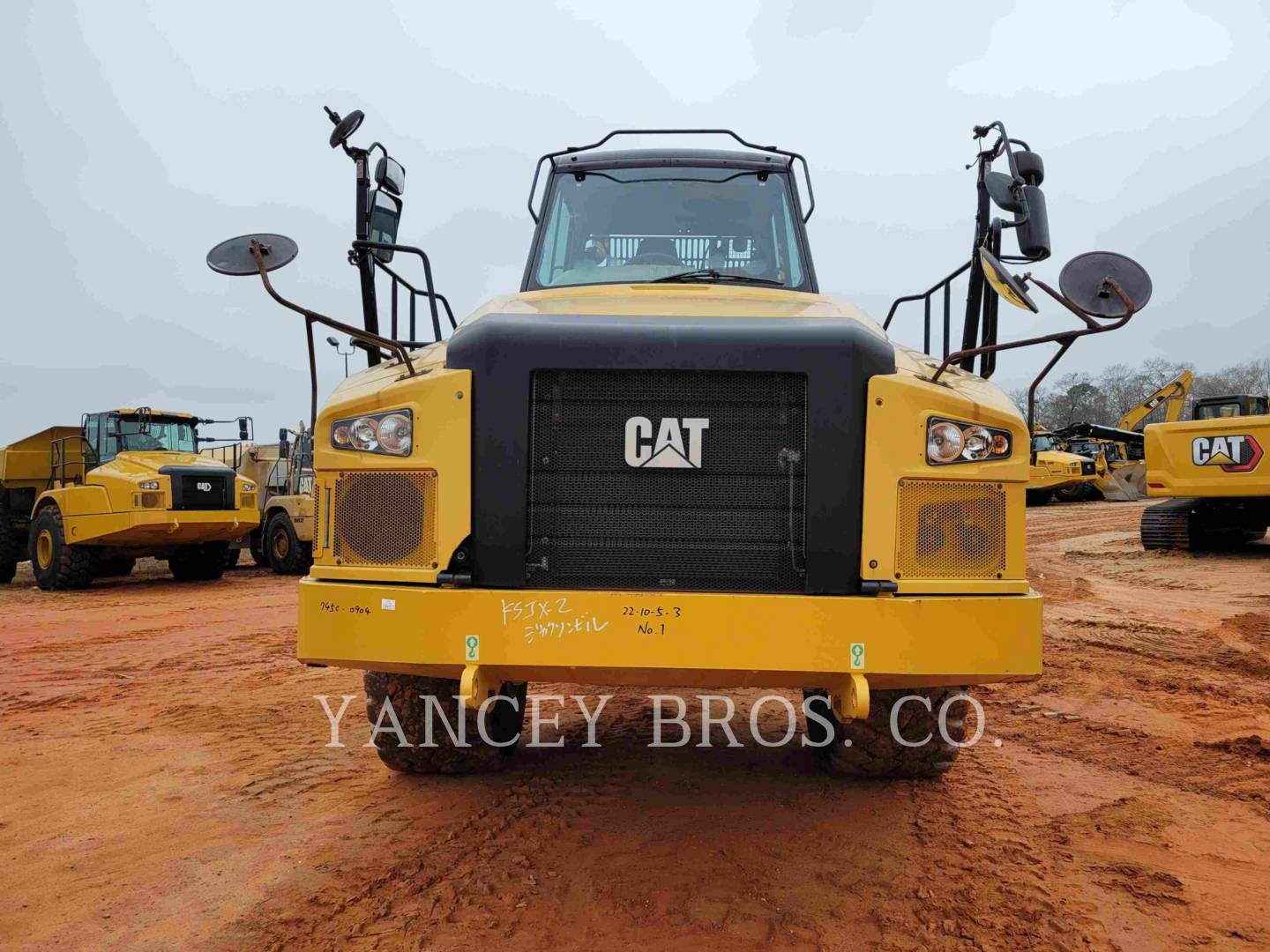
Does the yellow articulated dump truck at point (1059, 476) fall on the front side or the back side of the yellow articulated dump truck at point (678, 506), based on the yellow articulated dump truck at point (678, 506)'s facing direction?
on the back side

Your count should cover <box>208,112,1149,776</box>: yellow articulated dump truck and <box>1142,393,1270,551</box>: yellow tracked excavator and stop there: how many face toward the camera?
1

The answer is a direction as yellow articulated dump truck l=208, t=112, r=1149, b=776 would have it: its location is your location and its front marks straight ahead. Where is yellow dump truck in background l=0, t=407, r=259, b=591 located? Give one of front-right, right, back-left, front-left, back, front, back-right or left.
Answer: back-right

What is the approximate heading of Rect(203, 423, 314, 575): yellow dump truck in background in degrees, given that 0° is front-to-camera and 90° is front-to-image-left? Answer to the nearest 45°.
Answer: approximately 315°

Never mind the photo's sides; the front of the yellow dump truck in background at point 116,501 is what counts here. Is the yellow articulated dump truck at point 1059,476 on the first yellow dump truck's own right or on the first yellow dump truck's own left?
on the first yellow dump truck's own left

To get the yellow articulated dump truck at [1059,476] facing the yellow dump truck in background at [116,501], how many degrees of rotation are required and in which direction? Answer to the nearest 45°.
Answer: approximately 90° to its right

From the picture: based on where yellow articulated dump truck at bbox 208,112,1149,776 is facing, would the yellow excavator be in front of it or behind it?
behind

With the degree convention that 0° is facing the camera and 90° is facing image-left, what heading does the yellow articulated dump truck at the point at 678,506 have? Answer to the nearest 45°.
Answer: approximately 0°
